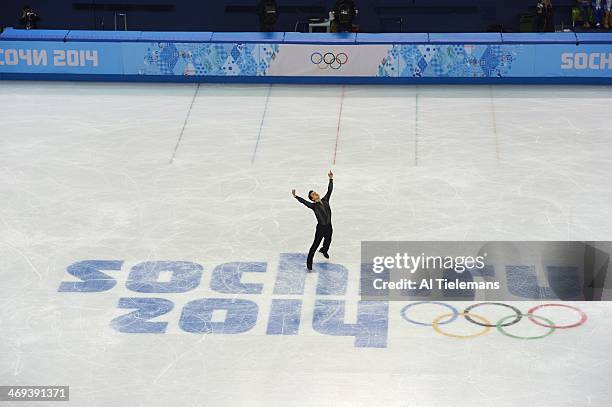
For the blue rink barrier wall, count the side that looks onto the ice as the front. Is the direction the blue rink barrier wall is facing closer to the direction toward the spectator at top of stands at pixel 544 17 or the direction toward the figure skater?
the figure skater

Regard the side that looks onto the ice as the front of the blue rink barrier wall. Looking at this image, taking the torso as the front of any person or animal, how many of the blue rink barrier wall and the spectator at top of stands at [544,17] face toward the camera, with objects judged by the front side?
2

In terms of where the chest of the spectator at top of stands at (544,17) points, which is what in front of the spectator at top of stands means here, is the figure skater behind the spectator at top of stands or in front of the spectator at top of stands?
in front

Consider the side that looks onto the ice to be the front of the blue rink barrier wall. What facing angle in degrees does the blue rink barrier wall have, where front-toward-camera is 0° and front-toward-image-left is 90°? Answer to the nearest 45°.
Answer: approximately 0°

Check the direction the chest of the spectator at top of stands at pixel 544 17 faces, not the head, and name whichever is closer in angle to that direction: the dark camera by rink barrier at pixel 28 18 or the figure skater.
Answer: the figure skater

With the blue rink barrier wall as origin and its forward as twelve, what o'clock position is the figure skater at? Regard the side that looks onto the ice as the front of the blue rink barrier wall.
The figure skater is roughly at 12 o'clock from the blue rink barrier wall.

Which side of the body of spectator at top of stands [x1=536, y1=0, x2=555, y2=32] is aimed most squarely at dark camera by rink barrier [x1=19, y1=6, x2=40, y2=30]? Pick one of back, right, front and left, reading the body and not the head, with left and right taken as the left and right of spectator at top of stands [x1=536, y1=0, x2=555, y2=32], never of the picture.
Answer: right

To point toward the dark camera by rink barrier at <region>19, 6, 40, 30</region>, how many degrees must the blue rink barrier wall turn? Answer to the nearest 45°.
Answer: approximately 90° to its right

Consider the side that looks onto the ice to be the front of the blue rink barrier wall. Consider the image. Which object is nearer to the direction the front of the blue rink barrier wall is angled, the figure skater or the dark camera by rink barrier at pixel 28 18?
the figure skater

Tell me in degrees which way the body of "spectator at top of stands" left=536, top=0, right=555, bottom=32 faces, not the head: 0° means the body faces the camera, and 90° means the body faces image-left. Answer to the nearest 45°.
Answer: approximately 0°
